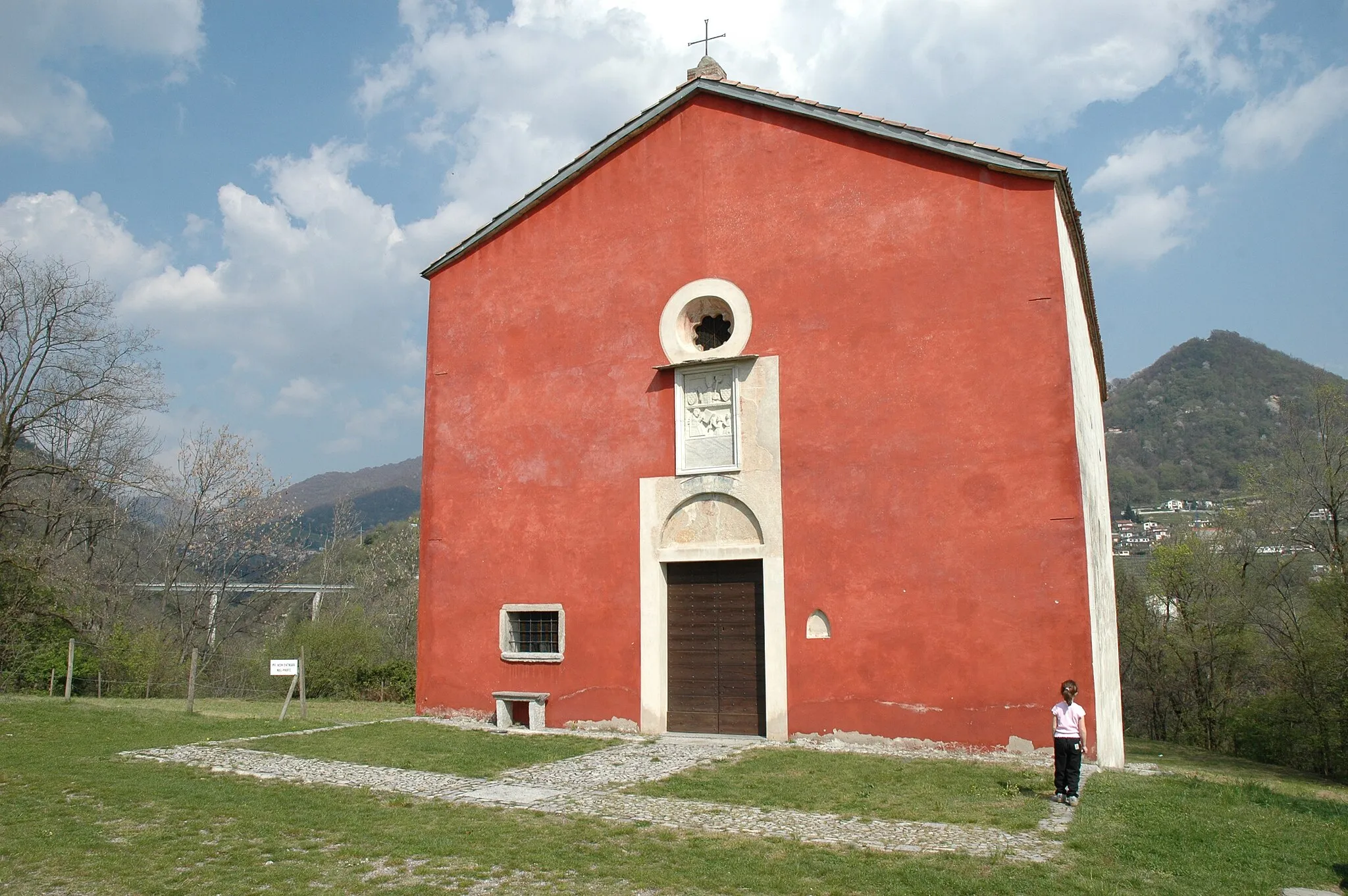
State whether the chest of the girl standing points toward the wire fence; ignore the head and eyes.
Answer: no

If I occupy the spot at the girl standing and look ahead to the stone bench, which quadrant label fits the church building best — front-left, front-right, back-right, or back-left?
front-right

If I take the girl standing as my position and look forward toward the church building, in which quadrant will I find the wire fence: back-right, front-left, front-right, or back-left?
front-left

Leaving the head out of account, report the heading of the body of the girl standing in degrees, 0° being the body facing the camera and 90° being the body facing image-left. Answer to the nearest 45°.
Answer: approximately 180°

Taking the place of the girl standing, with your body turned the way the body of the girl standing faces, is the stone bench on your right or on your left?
on your left
